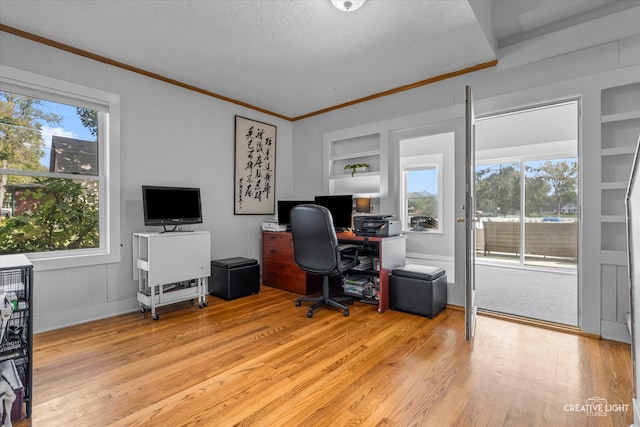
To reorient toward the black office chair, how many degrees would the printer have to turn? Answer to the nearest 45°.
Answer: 0° — it already faces it

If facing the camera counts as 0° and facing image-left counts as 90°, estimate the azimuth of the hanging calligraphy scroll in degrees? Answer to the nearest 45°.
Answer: approximately 315°

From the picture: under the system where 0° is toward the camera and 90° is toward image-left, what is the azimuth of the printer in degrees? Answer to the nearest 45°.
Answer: approximately 45°

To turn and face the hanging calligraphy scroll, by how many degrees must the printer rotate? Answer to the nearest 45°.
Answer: approximately 45° to its right

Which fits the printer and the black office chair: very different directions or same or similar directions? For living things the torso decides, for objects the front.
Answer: very different directions
